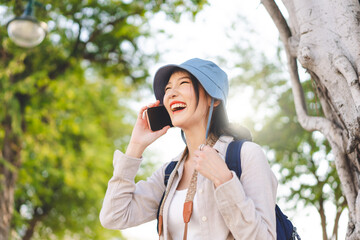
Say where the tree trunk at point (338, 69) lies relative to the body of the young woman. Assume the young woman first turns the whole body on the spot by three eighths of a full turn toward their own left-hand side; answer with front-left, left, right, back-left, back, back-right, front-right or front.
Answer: front

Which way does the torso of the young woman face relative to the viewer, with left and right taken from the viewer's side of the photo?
facing the viewer and to the left of the viewer

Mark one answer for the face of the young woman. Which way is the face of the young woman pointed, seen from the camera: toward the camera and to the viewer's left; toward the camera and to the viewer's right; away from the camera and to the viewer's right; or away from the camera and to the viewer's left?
toward the camera and to the viewer's left

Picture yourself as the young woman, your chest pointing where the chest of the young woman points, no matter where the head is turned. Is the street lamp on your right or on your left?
on your right
